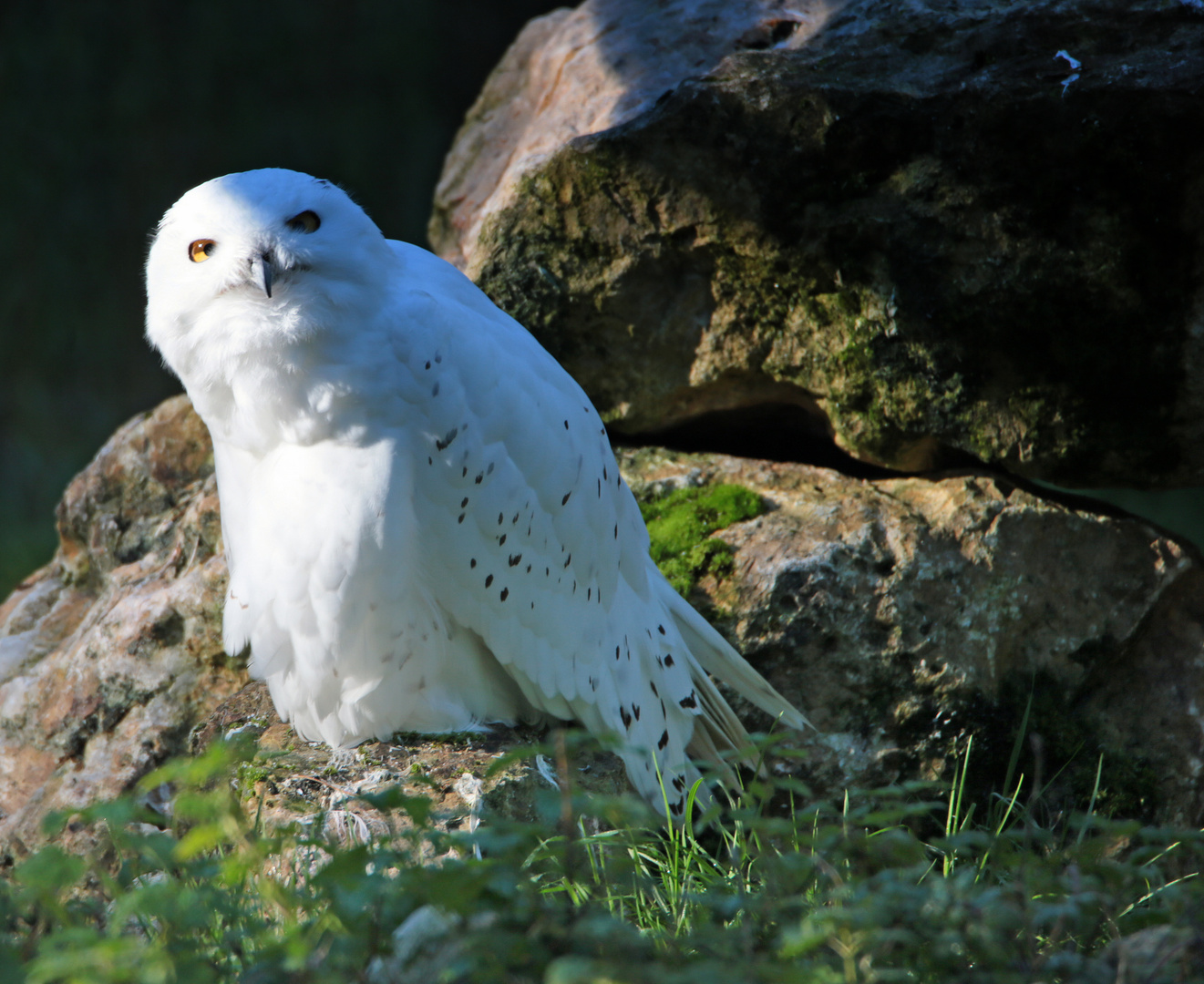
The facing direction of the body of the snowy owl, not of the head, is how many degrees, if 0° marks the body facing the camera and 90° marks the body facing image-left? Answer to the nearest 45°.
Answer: approximately 45°
